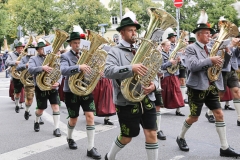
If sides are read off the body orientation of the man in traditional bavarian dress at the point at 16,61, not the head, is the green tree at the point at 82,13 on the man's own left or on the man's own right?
on the man's own left

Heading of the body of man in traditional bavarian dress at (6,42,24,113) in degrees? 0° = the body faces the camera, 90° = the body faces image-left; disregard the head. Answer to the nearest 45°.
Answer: approximately 315°

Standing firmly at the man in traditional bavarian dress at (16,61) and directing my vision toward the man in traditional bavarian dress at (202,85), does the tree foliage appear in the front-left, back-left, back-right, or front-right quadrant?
back-left

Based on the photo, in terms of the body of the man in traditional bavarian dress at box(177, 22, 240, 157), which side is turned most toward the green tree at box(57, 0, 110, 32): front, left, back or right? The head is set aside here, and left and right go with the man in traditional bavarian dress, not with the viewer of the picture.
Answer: back

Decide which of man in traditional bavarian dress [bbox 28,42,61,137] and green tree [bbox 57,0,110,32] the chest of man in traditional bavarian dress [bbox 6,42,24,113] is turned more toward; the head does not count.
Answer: the man in traditional bavarian dress

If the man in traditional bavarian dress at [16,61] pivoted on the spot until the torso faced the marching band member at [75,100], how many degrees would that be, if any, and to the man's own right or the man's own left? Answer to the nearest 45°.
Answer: approximately 45° to the man's own right

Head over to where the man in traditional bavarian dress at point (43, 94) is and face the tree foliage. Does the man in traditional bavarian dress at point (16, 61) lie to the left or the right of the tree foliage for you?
left

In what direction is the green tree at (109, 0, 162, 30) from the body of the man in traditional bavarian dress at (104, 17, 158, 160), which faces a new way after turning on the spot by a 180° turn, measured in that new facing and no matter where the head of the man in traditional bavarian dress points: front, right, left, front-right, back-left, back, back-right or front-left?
front-right

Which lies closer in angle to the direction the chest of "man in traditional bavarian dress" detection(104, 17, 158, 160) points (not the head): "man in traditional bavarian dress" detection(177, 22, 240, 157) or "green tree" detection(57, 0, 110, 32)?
the man in traditional bavarian dress
